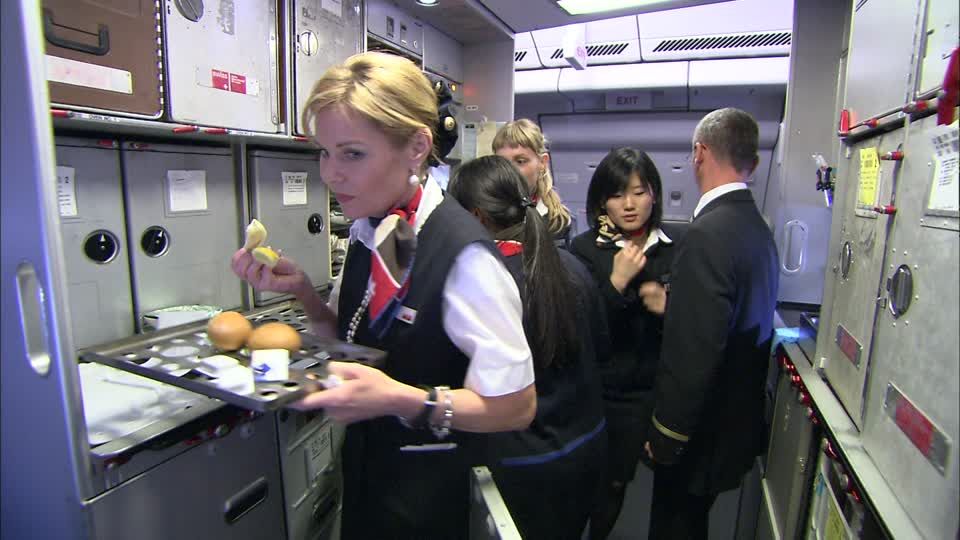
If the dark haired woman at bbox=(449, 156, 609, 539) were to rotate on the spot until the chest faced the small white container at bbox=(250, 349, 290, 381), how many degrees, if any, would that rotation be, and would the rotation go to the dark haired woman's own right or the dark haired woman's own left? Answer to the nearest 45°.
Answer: approximately 90° to the dark haired woman's own left

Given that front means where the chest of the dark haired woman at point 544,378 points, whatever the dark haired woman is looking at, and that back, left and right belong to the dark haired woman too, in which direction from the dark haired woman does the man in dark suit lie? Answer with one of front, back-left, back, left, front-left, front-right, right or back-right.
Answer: right

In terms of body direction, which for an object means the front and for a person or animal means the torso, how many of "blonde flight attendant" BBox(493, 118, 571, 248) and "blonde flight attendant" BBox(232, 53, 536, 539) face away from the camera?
0

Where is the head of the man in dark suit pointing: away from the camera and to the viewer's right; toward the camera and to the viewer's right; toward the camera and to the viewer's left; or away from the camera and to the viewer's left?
away from the camera and to the viewer's left

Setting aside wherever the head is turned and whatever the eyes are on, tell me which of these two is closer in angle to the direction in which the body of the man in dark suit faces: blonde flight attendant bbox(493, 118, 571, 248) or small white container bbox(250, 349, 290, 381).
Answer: the blonde flight attendant

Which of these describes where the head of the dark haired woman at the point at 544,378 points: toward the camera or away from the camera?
away from the camera

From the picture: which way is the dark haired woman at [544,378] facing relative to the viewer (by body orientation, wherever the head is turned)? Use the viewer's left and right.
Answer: facing away from the viewer and to the left of the viewer

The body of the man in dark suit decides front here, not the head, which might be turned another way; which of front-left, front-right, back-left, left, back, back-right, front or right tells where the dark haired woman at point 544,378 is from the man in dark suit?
left

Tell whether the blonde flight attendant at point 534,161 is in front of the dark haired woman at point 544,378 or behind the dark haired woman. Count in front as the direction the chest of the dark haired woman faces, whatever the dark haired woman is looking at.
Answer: in front

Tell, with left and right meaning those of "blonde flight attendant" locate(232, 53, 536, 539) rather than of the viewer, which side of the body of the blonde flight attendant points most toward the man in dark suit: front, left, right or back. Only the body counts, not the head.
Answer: back

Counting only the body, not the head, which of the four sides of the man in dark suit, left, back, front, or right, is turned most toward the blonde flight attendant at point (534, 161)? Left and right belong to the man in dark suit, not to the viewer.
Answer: front

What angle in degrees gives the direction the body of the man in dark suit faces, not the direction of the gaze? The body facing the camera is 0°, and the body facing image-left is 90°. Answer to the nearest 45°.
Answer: approximately 135°

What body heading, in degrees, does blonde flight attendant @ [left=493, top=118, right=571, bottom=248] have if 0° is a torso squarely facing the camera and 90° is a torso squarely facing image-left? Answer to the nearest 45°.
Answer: approximately 45°
